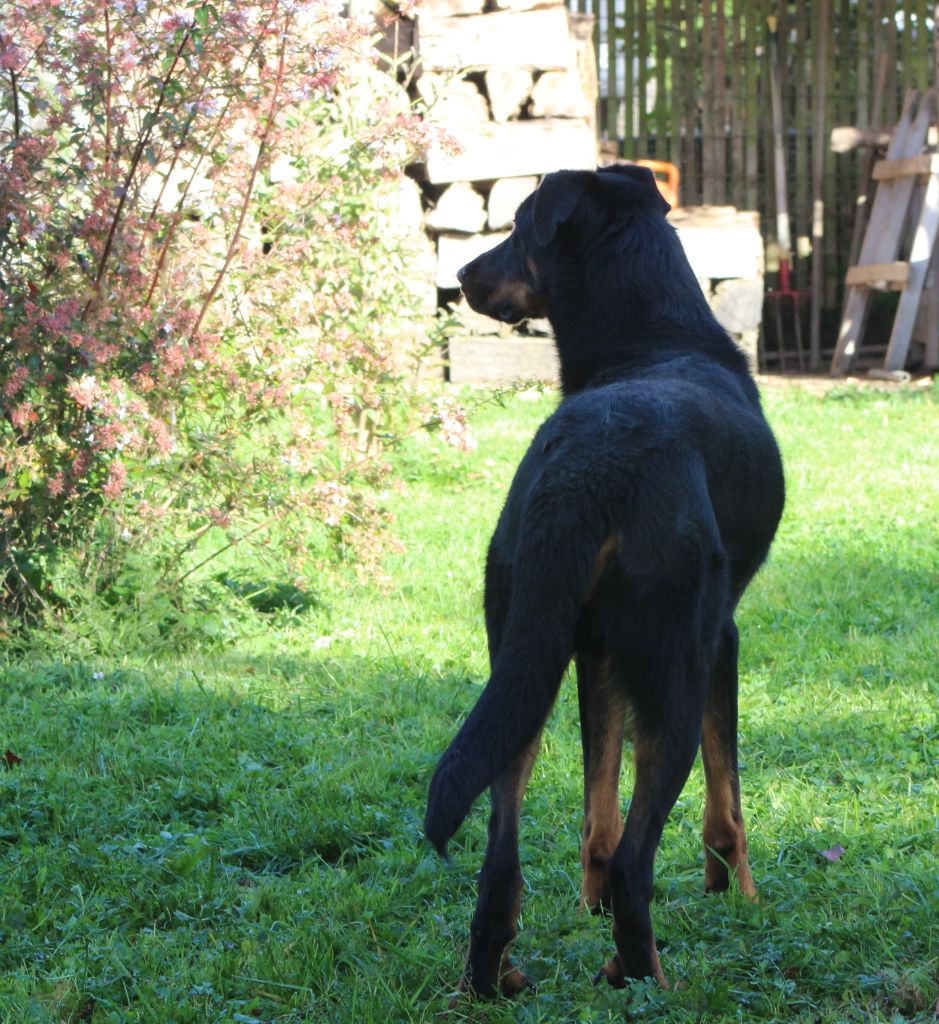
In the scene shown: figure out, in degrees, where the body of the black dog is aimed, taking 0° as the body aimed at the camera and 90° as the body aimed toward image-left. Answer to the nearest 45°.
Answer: approximately 180°

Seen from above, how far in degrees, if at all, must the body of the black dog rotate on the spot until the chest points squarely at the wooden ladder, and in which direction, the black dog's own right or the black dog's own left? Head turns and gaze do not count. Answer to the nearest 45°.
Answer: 0° — it already faces it

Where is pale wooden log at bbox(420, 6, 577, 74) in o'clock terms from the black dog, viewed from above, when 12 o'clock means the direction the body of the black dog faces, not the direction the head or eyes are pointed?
The pale wooden log is roughly at 12 o'clock from the black dog.

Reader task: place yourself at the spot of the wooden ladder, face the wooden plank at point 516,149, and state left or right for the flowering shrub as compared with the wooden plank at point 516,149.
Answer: left

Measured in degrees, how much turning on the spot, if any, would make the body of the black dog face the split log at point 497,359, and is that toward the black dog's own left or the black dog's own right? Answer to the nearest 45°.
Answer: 0° — it already faces it

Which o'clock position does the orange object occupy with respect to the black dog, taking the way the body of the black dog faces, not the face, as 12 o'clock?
The orange object is roughly at 12 o'clock from the black dog.
